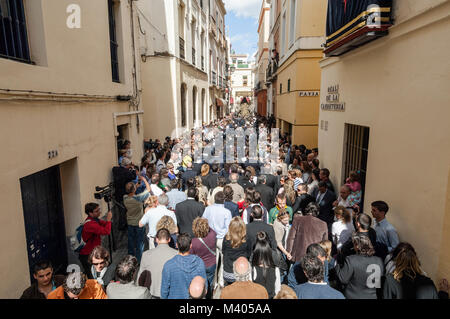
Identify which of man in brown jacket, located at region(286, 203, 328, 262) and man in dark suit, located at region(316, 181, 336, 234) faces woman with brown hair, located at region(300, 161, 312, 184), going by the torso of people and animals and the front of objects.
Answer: man in brown jacket, located at region(286, 203, 328, 262)

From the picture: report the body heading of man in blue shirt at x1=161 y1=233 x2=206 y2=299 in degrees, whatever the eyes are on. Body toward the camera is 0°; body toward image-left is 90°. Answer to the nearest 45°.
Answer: approximately 180°

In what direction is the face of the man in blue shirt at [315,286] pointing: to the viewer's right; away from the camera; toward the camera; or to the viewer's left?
away from the camera

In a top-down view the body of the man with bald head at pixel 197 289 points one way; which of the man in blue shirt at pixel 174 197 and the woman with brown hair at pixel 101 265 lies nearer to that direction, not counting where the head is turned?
the man in blue shirt

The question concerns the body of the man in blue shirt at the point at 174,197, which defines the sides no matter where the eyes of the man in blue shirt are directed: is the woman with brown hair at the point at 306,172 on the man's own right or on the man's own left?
on the man's own right

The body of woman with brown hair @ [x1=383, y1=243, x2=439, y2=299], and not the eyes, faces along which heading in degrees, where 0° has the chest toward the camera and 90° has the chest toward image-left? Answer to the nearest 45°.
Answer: approximately 180°

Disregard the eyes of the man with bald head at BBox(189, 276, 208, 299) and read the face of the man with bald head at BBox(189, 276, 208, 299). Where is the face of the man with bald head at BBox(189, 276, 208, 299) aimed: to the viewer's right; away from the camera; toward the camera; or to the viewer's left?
away from the camera

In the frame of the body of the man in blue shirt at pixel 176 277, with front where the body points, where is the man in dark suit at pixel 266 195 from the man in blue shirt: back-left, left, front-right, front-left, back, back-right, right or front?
front-right

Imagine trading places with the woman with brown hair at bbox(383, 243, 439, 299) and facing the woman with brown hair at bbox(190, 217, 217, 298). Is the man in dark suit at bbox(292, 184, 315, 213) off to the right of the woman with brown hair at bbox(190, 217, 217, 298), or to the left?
right

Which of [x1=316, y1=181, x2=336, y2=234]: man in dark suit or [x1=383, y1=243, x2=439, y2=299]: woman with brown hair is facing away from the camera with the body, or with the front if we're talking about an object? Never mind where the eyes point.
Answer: the woman with brown hair

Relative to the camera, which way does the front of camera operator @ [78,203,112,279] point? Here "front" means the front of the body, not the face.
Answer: to the viewer's right

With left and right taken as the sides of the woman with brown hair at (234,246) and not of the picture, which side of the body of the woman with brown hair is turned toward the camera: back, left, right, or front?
back

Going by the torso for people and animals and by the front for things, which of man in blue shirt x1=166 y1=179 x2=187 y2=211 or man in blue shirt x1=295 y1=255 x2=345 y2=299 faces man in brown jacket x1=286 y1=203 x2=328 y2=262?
man in blue shirt x1=295 y1=255 x2=345 y2=299

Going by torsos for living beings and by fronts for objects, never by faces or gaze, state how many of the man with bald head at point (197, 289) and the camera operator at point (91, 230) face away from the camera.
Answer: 1

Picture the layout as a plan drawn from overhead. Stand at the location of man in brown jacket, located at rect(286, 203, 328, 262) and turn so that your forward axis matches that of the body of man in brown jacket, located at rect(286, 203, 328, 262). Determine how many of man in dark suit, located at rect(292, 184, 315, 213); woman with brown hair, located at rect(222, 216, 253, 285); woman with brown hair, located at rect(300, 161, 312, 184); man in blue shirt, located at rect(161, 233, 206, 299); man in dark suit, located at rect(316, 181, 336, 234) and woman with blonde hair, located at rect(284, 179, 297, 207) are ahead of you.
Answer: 4

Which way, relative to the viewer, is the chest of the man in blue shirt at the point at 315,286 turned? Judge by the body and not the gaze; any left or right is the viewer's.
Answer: facing away from the viewer

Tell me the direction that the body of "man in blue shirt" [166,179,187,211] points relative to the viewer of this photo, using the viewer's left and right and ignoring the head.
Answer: facing away from the viewer
